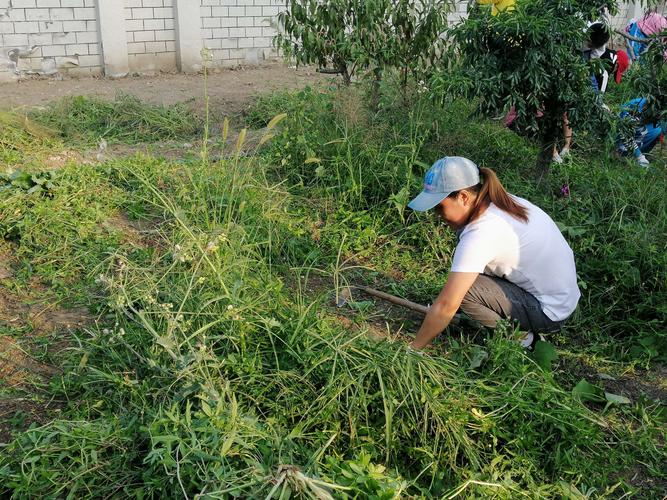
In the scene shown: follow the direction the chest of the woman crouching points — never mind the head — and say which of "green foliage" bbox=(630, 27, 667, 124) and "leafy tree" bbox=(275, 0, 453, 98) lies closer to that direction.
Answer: the leafy tree

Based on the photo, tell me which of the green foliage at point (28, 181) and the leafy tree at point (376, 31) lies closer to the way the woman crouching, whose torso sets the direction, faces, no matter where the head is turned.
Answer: the green foliage

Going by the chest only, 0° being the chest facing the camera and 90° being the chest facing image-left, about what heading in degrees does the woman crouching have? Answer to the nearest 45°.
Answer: approximately 90°

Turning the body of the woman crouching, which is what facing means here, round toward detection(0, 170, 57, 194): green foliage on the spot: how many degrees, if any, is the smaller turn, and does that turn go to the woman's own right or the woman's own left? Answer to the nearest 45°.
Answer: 0° — they already face it

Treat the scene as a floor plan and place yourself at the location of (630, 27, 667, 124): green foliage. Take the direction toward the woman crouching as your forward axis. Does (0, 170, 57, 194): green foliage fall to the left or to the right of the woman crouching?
right

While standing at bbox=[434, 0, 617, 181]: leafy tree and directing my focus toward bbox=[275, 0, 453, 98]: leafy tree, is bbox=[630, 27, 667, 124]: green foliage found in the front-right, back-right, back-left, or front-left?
back-right

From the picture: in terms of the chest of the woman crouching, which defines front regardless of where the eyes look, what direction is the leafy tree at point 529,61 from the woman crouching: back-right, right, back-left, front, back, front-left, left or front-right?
right

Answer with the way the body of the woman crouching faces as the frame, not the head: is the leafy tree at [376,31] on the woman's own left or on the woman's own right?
on the woman's own right
